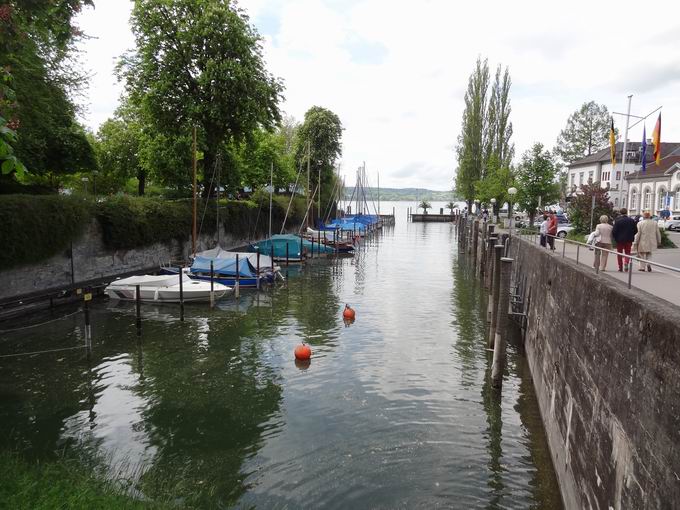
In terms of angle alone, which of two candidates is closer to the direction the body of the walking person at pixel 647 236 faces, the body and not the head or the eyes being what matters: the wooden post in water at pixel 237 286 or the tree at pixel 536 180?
the tree

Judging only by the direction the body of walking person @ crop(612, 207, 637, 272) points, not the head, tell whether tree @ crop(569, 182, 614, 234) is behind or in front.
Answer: in front

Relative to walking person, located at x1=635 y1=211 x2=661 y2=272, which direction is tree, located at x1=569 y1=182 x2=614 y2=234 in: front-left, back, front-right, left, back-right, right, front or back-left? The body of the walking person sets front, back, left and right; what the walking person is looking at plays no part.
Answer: front

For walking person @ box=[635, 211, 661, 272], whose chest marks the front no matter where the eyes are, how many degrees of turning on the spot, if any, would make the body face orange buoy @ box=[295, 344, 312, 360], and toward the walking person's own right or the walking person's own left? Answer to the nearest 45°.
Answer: approximately 90° to the walking person's own left

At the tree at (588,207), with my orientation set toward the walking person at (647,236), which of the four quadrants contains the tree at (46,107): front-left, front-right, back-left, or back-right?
front-right

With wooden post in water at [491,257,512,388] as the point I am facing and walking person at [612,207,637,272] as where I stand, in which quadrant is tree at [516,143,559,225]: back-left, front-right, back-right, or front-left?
back-right

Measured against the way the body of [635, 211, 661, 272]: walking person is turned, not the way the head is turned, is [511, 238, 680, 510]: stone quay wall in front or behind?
behind

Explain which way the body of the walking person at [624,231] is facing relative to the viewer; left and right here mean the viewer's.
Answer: facing away from the viewer

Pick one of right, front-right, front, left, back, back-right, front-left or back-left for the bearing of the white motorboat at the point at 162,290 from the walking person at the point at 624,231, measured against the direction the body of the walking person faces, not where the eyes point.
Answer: left

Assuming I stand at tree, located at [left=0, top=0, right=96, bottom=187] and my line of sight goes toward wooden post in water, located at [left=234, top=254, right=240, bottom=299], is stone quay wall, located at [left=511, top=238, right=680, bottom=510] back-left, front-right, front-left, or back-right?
front-right

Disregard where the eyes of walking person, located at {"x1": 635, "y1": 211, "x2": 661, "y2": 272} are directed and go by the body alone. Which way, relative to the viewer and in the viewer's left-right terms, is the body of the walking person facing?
facing away from the viewer

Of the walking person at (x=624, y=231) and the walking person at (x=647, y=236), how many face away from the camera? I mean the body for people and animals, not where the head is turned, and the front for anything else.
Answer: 2

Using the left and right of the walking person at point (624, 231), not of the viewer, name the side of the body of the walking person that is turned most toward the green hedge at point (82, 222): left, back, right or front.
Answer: left

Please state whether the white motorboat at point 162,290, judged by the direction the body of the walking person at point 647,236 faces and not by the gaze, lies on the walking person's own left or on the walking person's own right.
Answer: on the walking person's own left

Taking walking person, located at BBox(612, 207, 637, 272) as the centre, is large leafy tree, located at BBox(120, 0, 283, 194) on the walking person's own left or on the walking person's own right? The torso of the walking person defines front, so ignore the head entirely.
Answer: on the walking person's own left

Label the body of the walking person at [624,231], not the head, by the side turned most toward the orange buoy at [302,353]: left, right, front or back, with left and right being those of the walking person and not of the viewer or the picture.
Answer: left

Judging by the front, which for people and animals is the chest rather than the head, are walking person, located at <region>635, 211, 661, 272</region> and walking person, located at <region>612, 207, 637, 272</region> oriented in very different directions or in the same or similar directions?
same or similar directions
